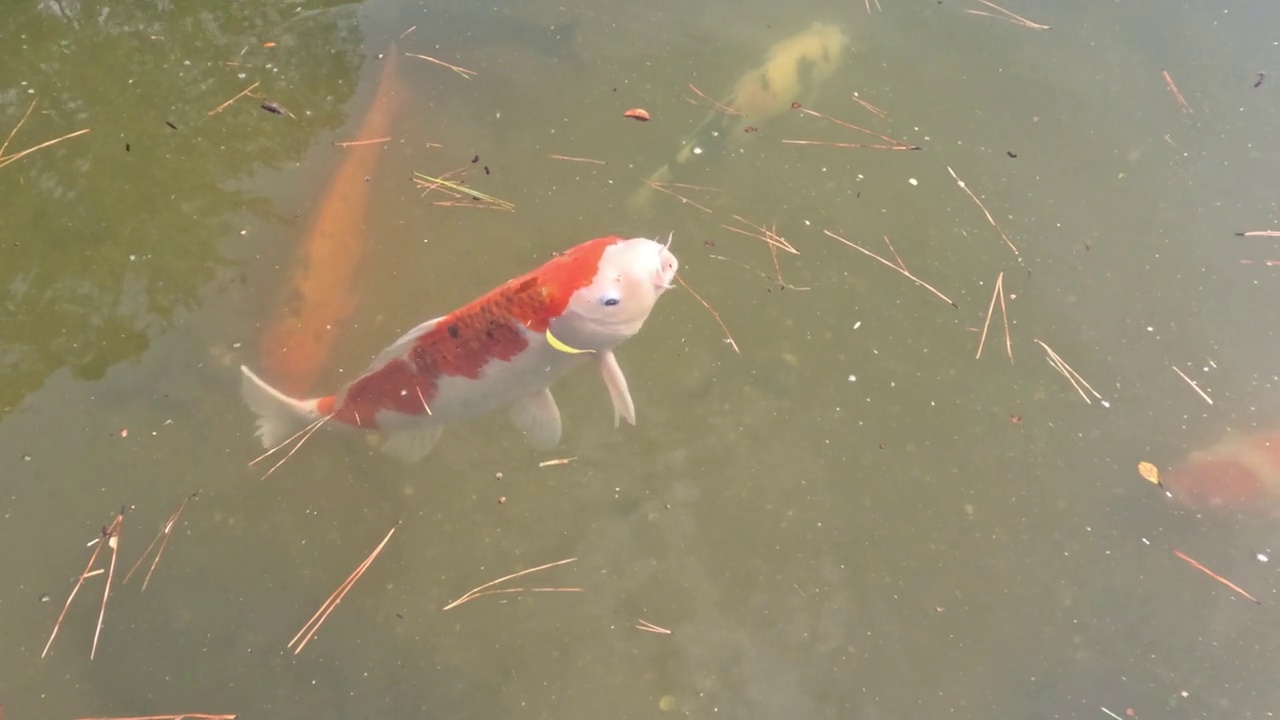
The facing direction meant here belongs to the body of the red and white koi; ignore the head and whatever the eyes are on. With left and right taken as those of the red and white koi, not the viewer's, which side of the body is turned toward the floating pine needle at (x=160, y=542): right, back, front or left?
back

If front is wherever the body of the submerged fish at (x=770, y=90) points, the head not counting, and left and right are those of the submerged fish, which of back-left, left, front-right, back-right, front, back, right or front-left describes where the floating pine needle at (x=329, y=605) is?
back

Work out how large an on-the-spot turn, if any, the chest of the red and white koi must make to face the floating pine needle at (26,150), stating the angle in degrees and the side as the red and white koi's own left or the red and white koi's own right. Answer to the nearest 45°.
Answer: approximately 135° to the red and white koi's own left

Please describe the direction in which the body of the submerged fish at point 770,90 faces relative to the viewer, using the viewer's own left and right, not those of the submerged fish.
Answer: facing away from the viewer and to the right of the viewer

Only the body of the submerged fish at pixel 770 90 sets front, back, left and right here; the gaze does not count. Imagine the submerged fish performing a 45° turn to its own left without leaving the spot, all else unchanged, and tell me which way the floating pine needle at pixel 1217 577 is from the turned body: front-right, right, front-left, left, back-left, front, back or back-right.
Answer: back-right

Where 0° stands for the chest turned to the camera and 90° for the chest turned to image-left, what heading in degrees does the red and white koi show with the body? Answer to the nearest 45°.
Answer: approximately 270°

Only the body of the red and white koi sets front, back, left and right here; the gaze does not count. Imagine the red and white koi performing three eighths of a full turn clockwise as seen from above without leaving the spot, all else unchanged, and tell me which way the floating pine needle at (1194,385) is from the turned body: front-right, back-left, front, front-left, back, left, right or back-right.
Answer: back-left

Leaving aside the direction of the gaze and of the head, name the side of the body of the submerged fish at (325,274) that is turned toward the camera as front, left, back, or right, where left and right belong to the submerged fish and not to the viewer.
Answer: front
